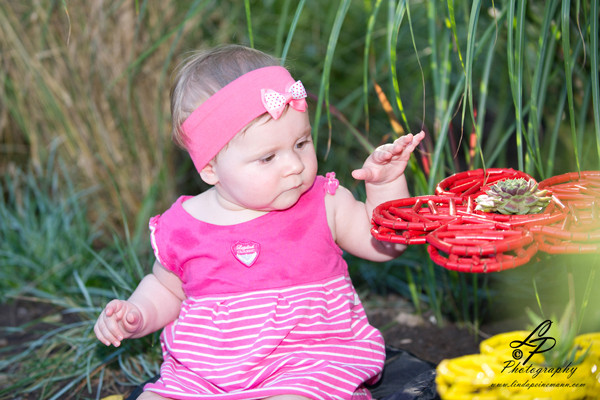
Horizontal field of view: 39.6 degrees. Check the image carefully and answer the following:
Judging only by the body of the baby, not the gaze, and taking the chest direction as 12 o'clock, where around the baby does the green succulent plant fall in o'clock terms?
The green succulent plant is roughly at 10 o'clock from the baby.

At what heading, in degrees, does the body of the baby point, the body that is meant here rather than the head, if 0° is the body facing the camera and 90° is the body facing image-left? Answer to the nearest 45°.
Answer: approximately 0°

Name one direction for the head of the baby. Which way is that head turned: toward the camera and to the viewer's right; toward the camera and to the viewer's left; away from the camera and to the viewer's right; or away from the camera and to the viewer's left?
toward the camera and to the viewer's right

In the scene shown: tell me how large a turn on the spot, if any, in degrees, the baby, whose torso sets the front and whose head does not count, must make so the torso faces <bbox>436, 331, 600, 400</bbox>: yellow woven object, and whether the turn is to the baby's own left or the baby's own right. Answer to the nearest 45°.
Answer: approximately 45° to the baby's own left
